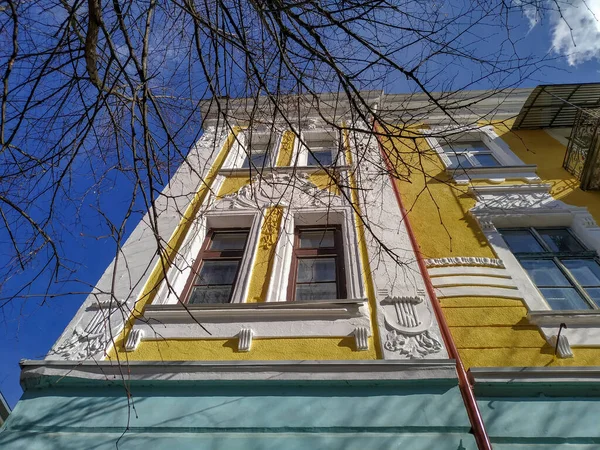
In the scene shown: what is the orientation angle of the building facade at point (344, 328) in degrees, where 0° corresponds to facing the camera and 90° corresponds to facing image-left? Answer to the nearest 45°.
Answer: approximately 0°
